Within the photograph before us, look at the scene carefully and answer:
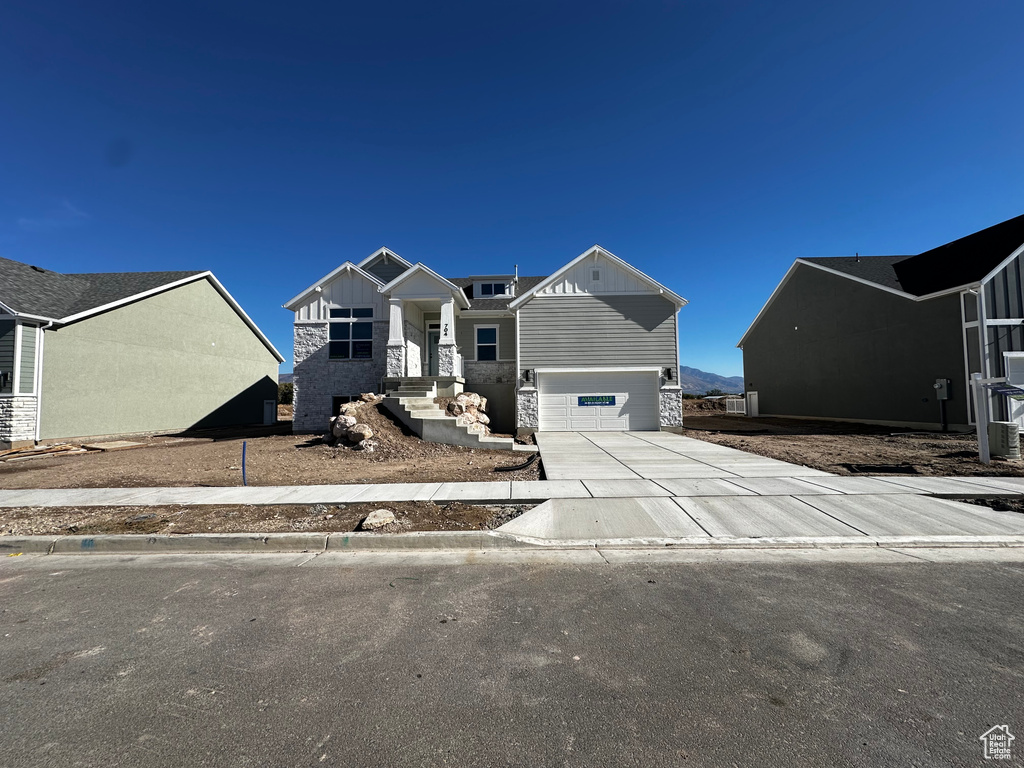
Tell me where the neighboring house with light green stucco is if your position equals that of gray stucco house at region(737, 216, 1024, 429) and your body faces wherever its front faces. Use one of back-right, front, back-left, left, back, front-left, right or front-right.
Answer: right

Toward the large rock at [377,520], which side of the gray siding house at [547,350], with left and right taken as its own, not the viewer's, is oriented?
front

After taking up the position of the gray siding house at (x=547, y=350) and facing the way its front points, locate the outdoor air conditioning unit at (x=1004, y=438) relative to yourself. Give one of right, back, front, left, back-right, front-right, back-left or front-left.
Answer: front-left

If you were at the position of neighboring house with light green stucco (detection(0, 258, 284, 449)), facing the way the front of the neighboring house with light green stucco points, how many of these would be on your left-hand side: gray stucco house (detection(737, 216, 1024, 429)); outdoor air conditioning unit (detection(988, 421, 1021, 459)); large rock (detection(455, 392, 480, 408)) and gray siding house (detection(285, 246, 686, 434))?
4

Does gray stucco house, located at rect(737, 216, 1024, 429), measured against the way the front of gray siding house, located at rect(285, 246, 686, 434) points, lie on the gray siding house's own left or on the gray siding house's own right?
on the gray siding house's own left

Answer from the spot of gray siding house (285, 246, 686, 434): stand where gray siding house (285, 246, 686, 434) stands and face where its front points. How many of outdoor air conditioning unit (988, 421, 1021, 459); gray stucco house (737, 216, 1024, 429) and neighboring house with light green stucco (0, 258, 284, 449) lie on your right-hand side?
1

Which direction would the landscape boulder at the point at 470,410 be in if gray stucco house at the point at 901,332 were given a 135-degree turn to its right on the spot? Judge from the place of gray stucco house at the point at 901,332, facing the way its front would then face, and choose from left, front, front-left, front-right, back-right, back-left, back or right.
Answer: front-left

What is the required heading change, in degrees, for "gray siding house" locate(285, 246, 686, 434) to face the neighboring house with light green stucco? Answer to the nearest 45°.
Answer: approximately 90° to its right

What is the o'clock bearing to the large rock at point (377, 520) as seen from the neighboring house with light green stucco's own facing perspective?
The large rock is roughly at 10 o'clock from the neighboring house with light green stucco.

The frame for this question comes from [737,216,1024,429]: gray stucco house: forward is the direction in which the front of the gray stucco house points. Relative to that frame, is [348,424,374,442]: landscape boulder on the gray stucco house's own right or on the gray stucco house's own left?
on the gray stucco house's own right

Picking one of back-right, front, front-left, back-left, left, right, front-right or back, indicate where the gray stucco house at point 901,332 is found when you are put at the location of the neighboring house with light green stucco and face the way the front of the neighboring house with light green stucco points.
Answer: left

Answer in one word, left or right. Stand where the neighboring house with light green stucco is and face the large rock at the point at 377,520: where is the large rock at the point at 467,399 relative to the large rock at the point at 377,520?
left

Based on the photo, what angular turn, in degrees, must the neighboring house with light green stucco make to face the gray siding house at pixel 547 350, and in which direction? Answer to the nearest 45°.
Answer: approximately 90° to its left

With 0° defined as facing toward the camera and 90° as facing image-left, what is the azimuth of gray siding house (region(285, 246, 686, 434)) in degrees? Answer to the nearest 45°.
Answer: approximately 0°

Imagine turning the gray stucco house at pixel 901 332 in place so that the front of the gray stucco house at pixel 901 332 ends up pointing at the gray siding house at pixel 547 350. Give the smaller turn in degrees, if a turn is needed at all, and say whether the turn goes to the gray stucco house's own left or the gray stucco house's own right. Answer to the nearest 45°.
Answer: approximately 90° to the gray stucco house's own right

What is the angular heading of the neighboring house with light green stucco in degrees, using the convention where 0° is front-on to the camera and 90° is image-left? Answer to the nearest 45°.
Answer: approximately 45°
